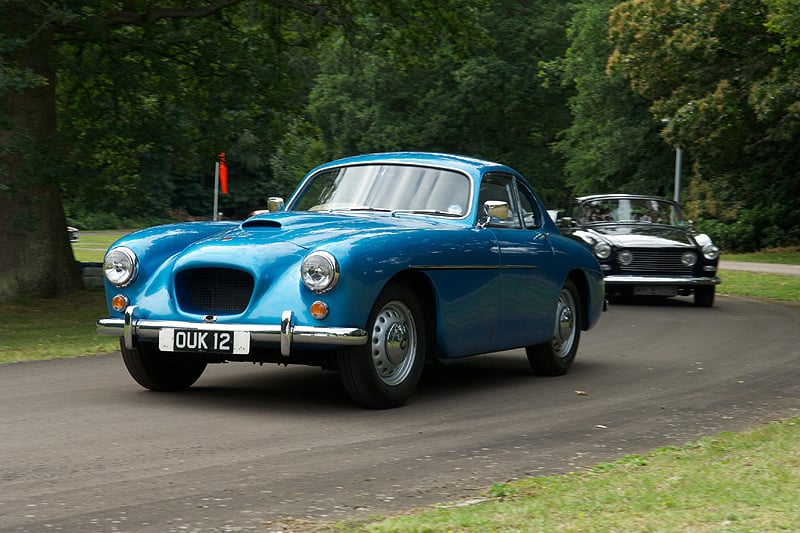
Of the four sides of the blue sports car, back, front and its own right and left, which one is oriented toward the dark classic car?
back

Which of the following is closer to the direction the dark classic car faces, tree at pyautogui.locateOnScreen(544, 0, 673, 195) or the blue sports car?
the blue sports car

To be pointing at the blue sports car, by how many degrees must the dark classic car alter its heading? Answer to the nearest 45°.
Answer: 0° — it already faces it

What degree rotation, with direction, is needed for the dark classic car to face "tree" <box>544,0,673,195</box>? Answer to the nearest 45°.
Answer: approximately 180°

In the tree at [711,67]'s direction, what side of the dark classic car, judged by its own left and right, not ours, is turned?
back

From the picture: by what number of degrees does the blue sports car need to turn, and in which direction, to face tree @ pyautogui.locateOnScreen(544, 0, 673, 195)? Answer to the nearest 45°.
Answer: approximately 135° to its right

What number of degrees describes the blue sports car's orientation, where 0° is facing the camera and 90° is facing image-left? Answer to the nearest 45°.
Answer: approximately 45°

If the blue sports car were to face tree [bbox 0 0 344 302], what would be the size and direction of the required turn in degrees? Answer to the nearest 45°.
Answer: approximately 90° to its right

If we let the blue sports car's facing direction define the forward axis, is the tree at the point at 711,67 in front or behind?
behind
